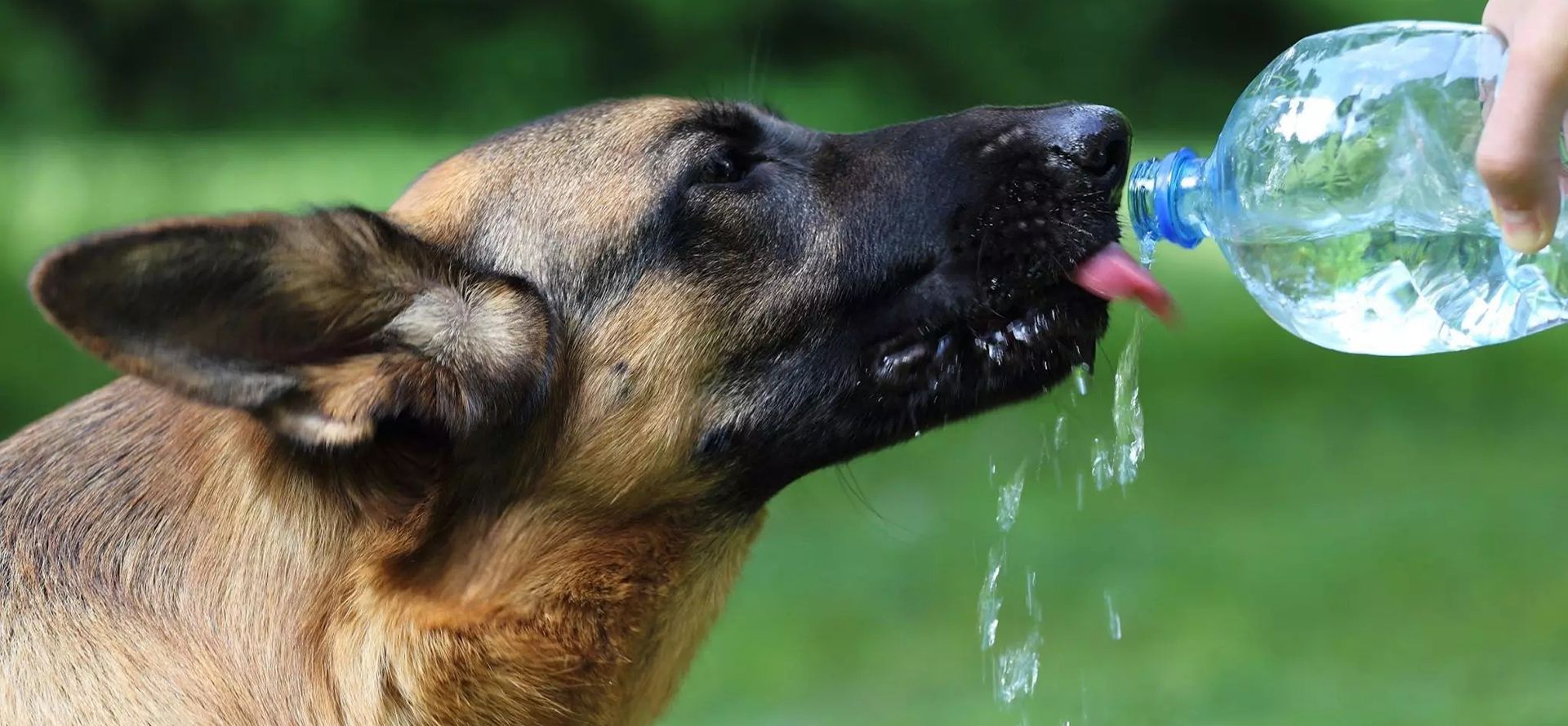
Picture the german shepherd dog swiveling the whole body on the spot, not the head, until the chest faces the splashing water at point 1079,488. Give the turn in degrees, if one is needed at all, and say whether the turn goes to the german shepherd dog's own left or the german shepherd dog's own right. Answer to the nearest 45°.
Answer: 0° — it already faces it

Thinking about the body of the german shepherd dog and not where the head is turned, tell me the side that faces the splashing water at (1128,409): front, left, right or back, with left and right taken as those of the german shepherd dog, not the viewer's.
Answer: front

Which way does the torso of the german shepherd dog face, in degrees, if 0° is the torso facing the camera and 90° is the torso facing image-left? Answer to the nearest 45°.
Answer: approximately 270°
